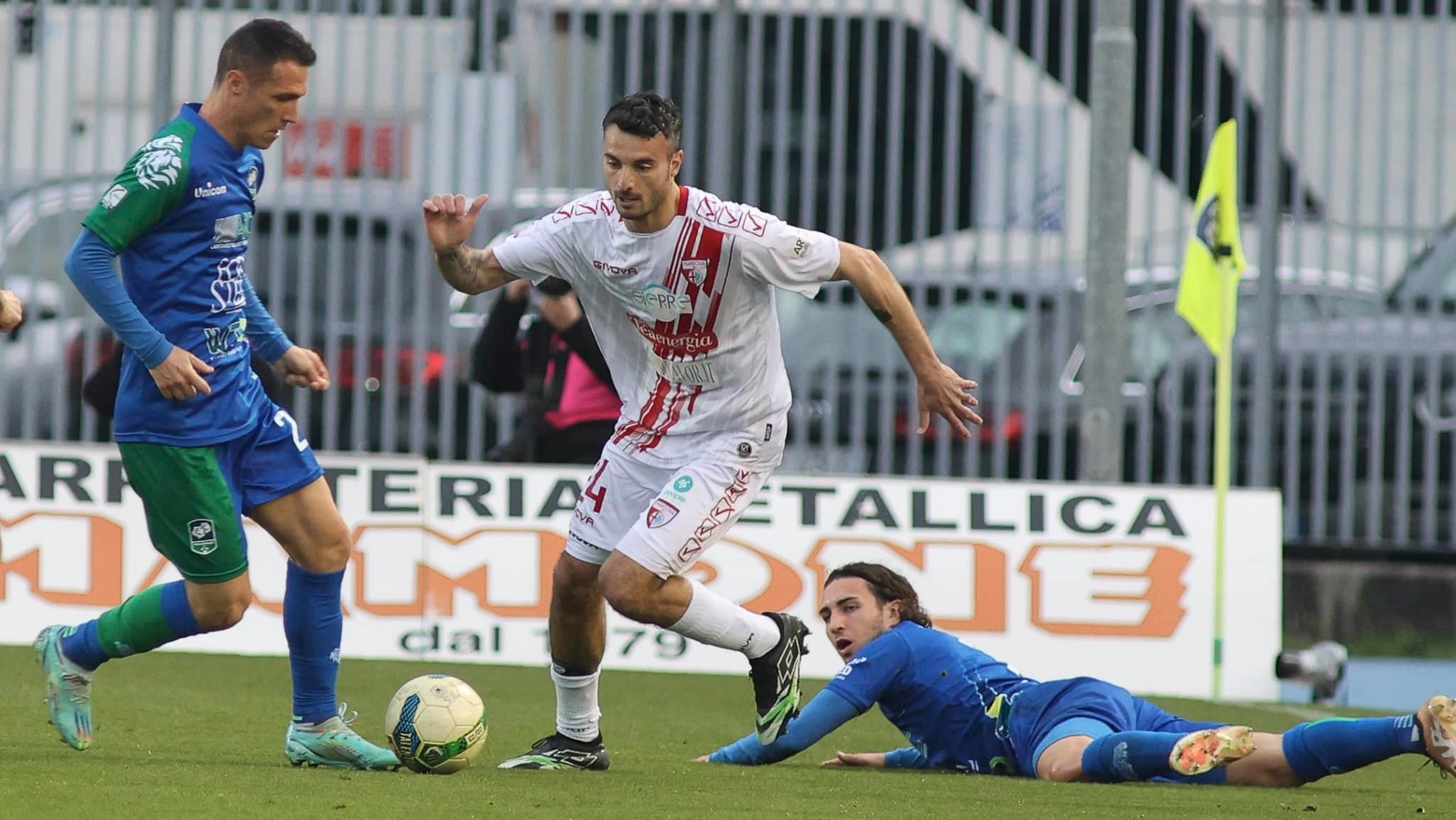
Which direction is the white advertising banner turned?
toward the camera

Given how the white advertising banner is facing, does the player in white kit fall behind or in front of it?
in front

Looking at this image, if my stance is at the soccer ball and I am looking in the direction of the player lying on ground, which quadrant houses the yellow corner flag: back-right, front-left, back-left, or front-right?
front-left

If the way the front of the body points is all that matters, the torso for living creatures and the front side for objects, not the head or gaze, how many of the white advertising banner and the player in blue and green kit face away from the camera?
0

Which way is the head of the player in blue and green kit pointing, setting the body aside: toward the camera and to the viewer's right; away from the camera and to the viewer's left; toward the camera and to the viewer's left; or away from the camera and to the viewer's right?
toward the camera and to the viewer's right

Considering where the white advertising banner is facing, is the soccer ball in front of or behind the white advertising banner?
in front

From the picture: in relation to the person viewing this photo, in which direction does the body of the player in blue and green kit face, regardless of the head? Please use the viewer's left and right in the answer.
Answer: facing the viewer and to the right of the viewer

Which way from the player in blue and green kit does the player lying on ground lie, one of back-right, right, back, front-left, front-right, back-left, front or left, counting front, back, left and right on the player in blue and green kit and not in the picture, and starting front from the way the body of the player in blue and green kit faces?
front-left

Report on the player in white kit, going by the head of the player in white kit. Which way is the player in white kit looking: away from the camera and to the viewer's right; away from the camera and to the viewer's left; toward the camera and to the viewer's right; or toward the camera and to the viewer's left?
toward the camera and to the viewer's left

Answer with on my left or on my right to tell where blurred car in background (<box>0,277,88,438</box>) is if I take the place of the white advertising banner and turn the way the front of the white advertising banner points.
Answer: on my right

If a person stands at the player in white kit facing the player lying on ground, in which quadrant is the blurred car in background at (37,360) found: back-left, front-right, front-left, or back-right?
back-left

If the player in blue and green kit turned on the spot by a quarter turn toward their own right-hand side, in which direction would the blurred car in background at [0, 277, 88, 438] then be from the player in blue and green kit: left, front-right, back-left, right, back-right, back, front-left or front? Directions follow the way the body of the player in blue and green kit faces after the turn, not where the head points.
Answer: back-right

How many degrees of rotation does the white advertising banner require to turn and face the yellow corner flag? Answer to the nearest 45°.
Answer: approximately 90° to its left

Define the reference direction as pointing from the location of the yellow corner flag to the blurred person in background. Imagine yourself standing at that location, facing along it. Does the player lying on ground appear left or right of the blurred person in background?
left
